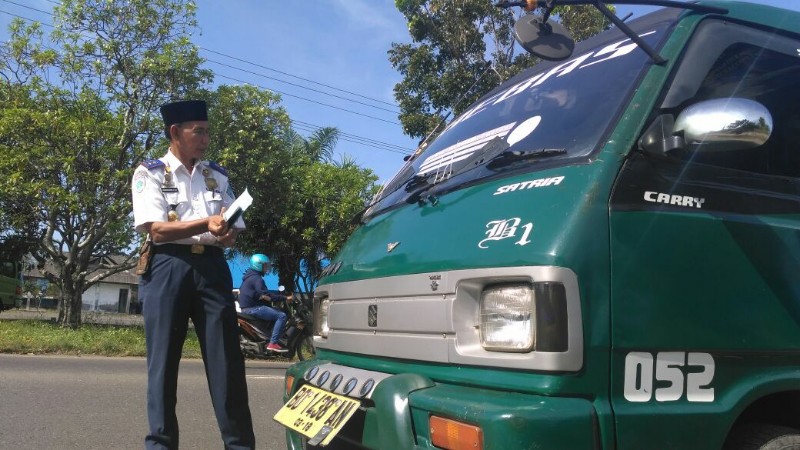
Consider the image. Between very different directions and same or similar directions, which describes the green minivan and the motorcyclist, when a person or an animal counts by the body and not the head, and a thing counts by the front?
very different directions

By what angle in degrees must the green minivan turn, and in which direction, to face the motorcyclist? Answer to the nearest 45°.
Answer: approximately 90° to its right

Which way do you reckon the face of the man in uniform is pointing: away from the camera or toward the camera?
toward the camera

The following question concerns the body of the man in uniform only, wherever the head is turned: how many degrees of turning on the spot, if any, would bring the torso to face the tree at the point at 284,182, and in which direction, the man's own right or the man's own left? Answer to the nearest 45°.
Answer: approximately 135° to the man's own left

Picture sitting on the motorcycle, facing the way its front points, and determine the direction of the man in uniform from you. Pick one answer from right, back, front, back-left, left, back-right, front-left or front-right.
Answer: right

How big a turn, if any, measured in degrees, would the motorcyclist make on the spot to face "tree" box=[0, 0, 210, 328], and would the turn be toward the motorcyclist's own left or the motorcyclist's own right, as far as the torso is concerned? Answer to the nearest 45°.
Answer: approximately 135° to the motorcyclist's own left

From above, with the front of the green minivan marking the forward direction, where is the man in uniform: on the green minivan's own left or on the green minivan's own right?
on the green minivan's own right

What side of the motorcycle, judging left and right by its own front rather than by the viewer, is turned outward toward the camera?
right

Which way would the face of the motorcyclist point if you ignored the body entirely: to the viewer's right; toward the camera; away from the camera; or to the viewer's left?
to the viewer's right

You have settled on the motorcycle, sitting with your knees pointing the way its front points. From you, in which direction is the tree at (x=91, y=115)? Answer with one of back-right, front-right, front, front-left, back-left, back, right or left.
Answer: back-left

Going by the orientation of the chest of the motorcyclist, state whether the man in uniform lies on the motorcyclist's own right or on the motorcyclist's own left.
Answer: on the motorcyclist's own right

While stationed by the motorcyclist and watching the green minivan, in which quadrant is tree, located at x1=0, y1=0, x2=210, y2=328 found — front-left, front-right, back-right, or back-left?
back-right

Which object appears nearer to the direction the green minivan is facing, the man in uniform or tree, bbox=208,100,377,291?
the man in uniform

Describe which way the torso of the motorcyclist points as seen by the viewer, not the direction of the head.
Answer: to the viewer's right

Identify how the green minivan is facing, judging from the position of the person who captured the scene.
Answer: facing the viewer and to the left of the viewer
